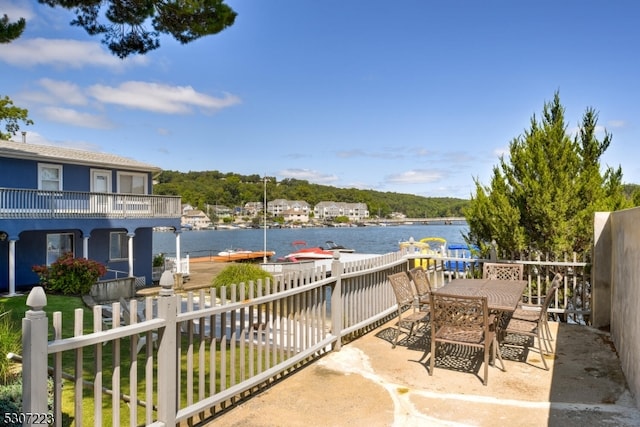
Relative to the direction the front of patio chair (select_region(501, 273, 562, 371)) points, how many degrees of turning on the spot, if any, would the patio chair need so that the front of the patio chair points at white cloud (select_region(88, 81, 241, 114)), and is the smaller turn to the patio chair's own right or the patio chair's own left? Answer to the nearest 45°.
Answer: approximately 45° to the patio chair's own right

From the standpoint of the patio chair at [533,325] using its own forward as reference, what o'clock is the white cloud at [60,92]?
The white cloud is roughly at 1 o'clock from the patio chair.

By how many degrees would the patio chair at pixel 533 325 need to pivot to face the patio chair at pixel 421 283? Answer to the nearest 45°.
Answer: approximately 45° to its right

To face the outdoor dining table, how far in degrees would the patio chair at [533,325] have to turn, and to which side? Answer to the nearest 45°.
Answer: approximately 45° to its right

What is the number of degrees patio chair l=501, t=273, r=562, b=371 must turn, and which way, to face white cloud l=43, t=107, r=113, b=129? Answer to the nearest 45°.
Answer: approximately 45° to its right

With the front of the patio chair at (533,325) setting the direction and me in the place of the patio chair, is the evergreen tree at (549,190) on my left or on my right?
on my right

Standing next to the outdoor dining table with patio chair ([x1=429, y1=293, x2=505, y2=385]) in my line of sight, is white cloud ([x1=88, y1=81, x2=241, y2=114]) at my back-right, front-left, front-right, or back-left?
back-right

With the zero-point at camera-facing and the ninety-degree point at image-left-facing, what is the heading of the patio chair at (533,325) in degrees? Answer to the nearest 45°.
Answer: approximately 90°
